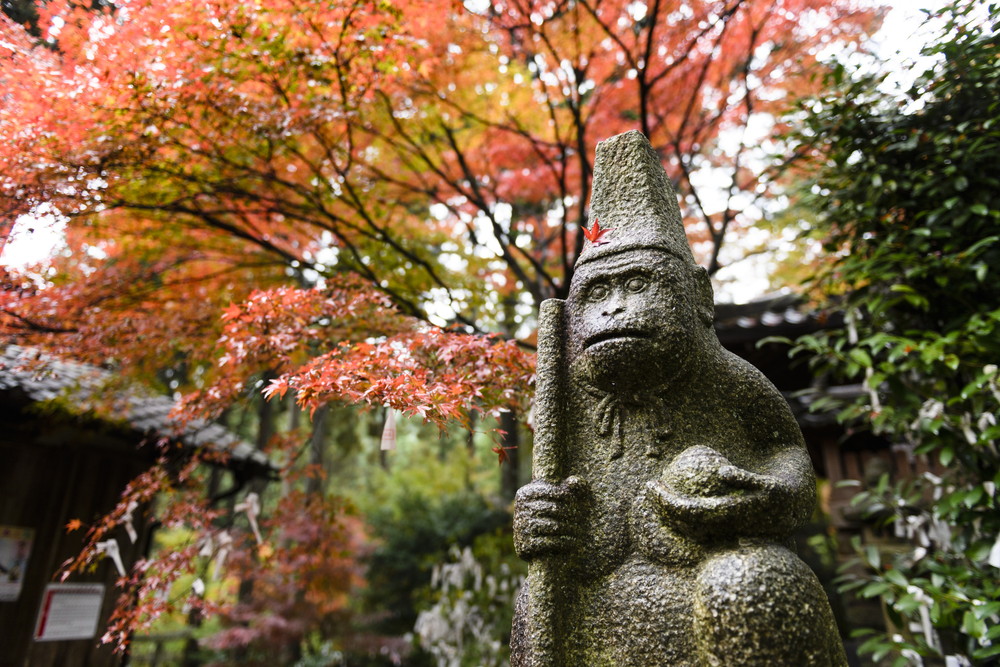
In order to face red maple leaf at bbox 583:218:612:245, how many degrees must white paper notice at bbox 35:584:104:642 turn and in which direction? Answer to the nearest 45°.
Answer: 0° — it already faces it

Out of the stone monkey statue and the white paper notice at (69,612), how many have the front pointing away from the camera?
0

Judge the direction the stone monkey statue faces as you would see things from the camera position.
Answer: facing the viewer and to the left of the viewer

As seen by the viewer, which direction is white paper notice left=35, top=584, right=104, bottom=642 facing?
toward the camera

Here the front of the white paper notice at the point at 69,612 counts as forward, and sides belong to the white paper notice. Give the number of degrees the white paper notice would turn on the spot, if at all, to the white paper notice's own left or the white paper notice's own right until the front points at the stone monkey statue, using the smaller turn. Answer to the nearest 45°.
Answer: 0° — it already faces it
